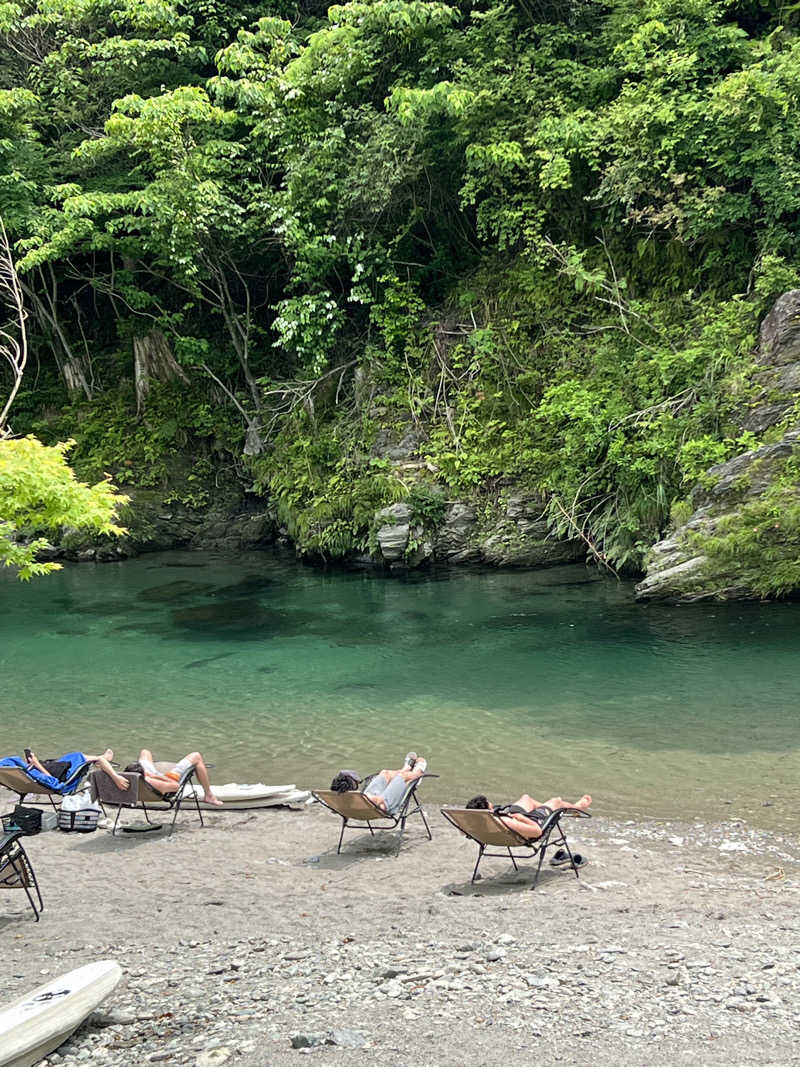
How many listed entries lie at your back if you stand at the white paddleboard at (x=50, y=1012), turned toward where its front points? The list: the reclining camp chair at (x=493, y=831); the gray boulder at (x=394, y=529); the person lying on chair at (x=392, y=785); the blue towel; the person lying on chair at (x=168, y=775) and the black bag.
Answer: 0

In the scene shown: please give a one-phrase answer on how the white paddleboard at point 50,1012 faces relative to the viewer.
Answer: facing away from the viewer and to the right of the viewer

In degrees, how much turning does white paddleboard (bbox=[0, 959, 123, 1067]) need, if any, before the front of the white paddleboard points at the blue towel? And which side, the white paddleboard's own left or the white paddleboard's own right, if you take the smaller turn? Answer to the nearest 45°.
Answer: approximately 45° to the white paddleboard's own left

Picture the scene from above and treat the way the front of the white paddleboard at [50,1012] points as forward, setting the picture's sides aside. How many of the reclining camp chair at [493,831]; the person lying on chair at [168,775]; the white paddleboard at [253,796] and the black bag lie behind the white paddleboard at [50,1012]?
0

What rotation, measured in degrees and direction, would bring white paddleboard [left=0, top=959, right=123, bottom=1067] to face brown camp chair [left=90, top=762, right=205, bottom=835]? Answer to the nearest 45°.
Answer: approximately 45° to its left

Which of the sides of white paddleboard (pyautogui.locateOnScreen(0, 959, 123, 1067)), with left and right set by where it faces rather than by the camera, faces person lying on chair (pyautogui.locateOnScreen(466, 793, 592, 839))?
front

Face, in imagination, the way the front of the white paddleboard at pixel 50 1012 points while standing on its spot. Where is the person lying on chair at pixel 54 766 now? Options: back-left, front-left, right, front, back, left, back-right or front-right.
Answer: front-left

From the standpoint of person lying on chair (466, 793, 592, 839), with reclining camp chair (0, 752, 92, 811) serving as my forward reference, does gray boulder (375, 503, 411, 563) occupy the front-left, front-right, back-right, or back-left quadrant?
front-right

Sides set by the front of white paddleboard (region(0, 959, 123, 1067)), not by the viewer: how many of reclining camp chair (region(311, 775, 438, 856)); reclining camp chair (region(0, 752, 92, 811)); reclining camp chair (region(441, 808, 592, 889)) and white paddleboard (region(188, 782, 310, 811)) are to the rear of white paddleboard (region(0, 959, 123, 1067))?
0

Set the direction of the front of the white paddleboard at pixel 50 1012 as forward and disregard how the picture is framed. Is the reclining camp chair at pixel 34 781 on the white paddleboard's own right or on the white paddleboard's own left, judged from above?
on the white paddleboard's own left

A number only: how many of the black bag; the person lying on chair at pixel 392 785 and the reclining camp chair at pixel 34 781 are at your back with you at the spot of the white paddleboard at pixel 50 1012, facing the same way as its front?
0

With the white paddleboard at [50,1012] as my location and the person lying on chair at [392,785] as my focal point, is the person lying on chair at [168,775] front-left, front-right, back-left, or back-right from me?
front-left

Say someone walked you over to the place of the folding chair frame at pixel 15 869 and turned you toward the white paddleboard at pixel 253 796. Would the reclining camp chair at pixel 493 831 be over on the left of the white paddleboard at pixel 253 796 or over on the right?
right

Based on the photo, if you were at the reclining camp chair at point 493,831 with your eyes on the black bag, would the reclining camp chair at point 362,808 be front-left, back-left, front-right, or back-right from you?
front-right

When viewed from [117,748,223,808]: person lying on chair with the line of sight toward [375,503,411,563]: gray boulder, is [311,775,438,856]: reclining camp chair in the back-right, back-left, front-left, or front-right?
back-right

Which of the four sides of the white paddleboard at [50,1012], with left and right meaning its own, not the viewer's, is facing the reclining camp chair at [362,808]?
front

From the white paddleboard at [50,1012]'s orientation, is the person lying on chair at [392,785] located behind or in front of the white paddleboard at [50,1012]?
in front

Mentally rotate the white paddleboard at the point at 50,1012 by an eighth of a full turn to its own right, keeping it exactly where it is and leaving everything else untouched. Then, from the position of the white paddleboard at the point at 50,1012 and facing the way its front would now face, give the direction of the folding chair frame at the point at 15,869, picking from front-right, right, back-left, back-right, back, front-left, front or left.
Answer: left

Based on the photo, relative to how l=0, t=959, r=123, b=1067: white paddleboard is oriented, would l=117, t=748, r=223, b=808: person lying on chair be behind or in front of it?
in front
